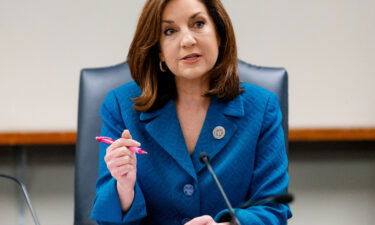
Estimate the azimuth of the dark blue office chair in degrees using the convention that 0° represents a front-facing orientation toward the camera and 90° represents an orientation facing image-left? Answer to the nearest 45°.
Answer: approximately 0°

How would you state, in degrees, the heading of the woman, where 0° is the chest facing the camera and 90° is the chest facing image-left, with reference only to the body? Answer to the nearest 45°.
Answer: approximately 0°
